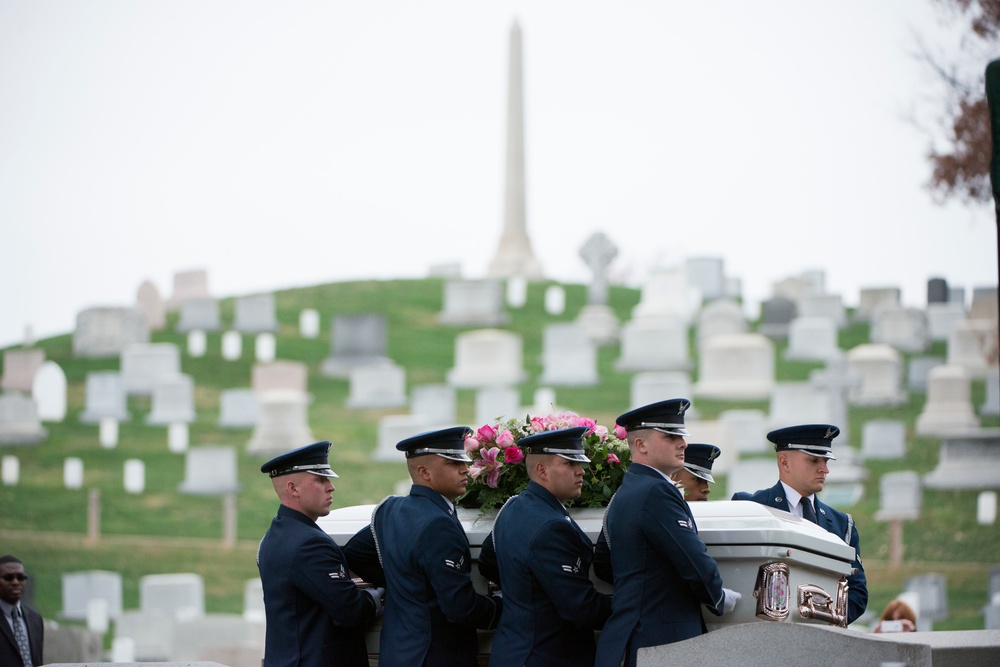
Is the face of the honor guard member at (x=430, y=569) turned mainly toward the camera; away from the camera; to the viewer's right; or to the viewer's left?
to the viewer's right

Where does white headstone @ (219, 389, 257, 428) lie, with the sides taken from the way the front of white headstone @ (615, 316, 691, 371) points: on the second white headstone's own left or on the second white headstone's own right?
on the second white headstone's own right

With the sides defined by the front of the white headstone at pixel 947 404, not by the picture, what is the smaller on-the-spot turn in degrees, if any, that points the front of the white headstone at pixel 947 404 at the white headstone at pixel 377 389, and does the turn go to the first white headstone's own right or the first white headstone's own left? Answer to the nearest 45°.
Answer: approximately 90° to the first white headstone's own right

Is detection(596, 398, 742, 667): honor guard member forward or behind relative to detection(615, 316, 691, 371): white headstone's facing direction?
forward

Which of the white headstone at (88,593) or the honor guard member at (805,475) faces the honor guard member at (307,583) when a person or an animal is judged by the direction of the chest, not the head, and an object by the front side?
the white headstone

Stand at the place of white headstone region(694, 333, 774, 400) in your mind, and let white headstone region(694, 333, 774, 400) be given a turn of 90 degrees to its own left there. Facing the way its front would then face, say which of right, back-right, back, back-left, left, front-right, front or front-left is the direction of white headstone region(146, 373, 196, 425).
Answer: back

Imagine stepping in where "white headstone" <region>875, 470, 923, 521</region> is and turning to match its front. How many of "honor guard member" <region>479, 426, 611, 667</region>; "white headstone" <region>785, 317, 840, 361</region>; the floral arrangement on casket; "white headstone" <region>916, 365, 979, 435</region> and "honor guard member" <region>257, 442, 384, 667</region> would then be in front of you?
3

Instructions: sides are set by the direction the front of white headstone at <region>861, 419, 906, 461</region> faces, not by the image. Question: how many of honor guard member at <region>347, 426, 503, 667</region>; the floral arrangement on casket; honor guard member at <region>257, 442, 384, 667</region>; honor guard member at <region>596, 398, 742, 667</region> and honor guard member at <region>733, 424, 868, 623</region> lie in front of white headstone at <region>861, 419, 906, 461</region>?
5

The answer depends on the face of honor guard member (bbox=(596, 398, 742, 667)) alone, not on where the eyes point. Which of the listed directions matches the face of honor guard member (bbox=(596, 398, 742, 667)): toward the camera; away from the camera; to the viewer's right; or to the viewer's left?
to the viewer's right

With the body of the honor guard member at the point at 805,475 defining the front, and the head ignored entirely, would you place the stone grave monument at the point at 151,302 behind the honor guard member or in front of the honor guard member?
behind

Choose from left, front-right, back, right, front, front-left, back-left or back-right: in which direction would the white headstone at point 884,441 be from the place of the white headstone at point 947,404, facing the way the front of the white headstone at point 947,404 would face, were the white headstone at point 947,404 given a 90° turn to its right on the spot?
front-left

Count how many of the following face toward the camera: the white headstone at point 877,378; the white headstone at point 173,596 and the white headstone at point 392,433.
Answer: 3

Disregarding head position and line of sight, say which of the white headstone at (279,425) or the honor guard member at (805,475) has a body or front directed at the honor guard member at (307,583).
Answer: the white headstone

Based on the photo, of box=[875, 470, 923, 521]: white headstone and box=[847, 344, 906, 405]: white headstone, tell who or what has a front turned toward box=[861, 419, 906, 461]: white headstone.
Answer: box=[847, 344, 906, 405]: white headstone

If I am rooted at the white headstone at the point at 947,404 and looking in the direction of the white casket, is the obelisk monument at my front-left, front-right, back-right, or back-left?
back-right

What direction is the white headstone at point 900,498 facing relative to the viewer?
toward the camera

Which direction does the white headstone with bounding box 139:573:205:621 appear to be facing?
toward the camera

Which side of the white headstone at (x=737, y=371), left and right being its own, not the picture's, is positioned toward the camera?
front

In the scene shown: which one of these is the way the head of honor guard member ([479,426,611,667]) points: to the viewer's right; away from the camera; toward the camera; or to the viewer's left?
to the viewer's right

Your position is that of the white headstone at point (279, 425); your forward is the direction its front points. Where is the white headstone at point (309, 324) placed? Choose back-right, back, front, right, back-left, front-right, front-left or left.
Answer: back
